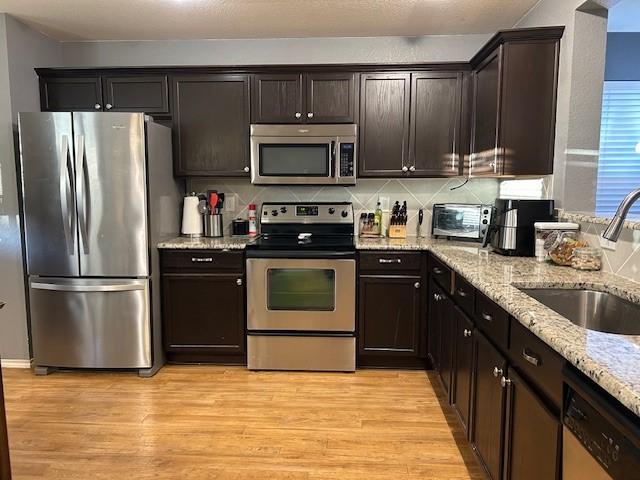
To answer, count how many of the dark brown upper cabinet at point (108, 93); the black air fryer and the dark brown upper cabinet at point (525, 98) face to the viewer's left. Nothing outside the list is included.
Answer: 2

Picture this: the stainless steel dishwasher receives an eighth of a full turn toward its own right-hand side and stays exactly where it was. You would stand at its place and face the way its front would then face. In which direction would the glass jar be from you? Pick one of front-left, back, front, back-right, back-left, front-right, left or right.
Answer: right

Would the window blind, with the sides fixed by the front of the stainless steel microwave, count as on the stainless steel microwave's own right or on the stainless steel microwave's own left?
on the stainless steel microwave's own left

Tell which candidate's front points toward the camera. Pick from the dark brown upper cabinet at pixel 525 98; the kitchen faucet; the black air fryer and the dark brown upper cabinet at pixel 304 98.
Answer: the dark brown upper cabinet at pixel 304 98

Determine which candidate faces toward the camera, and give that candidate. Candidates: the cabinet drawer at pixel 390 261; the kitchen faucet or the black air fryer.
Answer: the cabinet drawer

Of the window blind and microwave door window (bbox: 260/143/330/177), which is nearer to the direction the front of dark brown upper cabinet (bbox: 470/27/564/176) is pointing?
the microwave door window

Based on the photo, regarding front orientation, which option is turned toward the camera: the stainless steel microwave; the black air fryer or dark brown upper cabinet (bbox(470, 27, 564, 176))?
the stainless steel microwave

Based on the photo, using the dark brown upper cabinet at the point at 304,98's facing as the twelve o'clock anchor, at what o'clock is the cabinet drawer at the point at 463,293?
The cabinet drawer is roughly at 11 o'clock from the dark brown upper cabinet.

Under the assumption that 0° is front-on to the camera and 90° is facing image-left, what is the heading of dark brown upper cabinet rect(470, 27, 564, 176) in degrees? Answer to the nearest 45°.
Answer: approximately 90°

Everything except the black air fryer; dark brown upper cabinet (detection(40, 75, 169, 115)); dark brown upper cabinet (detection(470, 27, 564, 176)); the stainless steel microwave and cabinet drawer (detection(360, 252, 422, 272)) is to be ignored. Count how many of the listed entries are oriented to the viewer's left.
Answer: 2

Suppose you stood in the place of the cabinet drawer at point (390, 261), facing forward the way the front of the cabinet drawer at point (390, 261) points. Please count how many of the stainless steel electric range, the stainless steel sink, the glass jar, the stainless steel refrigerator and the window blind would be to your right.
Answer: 2

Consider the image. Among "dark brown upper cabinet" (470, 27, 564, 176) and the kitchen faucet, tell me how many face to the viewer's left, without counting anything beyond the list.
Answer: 2
